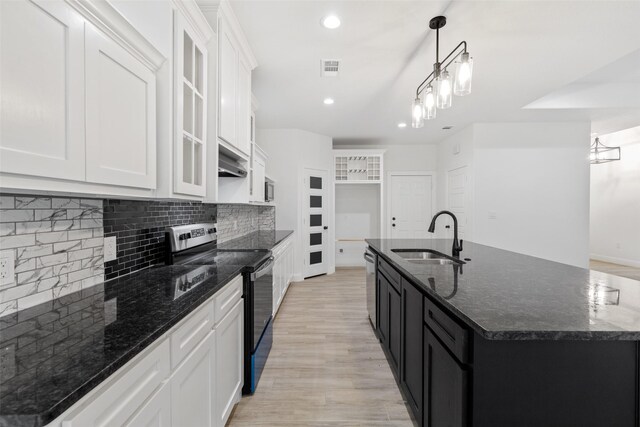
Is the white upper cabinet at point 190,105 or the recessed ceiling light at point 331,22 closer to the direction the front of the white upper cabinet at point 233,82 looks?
the recessed ceiling light

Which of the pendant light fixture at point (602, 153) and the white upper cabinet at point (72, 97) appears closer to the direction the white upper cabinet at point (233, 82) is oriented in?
the pendant light fixture

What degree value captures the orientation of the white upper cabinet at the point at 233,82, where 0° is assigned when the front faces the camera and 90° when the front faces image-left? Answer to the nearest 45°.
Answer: approximately 270°

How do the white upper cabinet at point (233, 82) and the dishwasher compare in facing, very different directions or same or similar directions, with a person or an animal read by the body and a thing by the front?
very different directions

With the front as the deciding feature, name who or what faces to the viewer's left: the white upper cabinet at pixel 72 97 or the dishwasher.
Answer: the dishwasher

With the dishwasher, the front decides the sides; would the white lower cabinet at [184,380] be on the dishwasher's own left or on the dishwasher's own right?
on the dishwasher's own left

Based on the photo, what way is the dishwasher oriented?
to the viewer's left

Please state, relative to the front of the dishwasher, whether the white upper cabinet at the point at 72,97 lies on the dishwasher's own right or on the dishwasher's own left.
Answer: on the dishwasher's own left

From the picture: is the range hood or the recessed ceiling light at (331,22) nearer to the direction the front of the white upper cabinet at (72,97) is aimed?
the recessed ceiling light

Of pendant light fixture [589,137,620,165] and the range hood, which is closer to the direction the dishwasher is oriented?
the range hood

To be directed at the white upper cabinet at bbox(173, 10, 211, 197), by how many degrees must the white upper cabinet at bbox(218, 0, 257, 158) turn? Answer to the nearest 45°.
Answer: approximately 135° to its right

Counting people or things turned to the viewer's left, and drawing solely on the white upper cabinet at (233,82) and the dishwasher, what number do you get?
1

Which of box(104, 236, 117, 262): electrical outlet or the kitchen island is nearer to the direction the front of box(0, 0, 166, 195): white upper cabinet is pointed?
the kitchen island
